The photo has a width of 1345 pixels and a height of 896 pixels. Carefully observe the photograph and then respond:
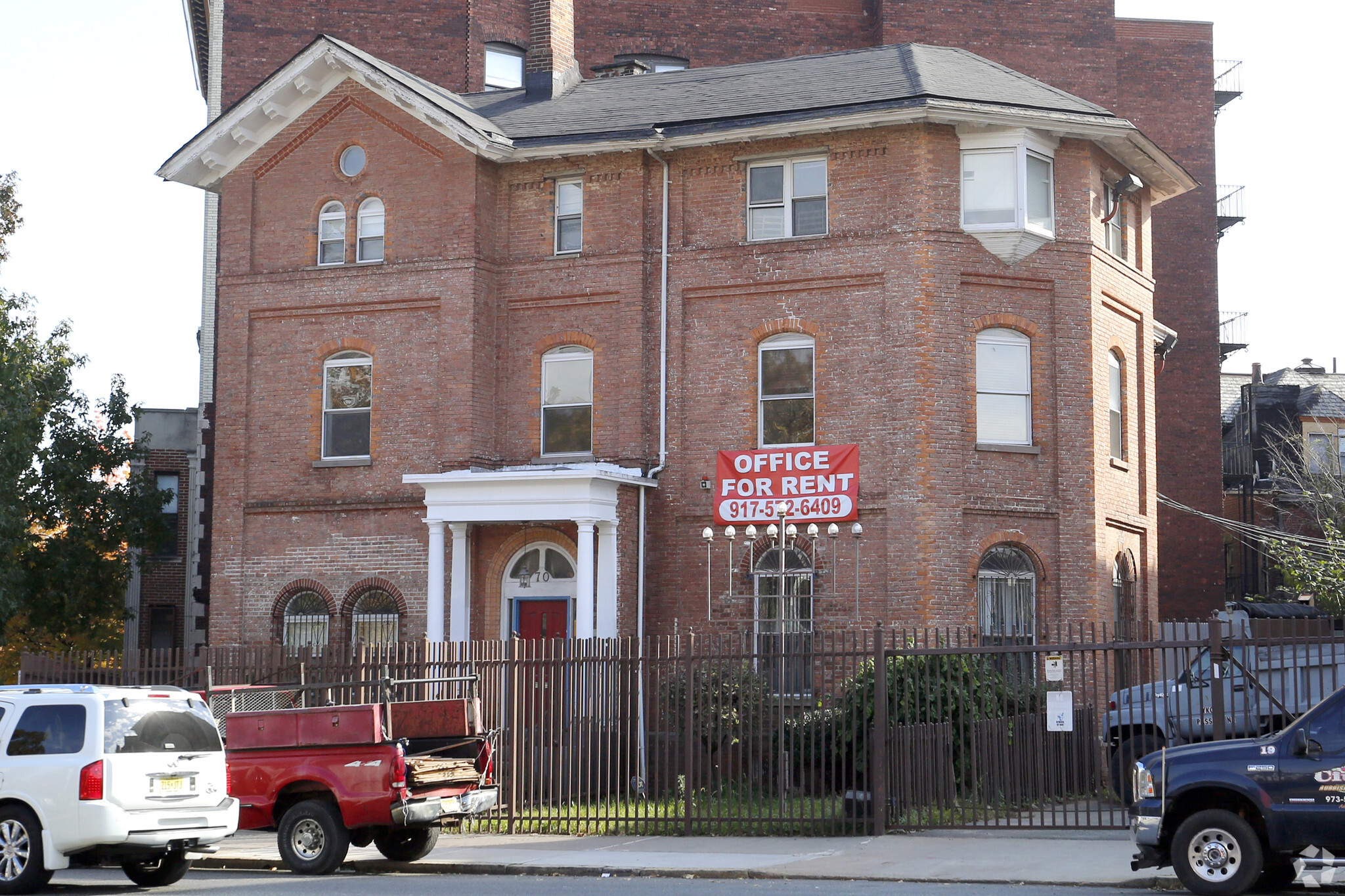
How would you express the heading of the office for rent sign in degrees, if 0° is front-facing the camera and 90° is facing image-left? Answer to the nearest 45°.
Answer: approximately 0°

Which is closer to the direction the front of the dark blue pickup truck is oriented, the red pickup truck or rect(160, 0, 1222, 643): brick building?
the red pickup truck

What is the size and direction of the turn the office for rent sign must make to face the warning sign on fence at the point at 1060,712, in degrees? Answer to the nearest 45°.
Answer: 0° — it already faces it

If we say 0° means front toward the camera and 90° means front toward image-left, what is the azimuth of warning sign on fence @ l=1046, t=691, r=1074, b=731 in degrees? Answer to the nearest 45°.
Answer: approximately 0°

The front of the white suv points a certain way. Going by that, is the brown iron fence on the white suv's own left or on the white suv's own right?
on the white suv's own right

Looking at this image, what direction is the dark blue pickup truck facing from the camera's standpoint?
to the viewer's left

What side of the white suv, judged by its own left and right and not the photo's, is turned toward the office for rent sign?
right

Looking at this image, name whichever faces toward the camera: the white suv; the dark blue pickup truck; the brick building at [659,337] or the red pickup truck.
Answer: the brick building

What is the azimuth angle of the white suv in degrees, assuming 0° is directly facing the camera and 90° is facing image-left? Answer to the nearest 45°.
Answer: approximately 135°

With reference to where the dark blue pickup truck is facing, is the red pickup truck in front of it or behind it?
in front
